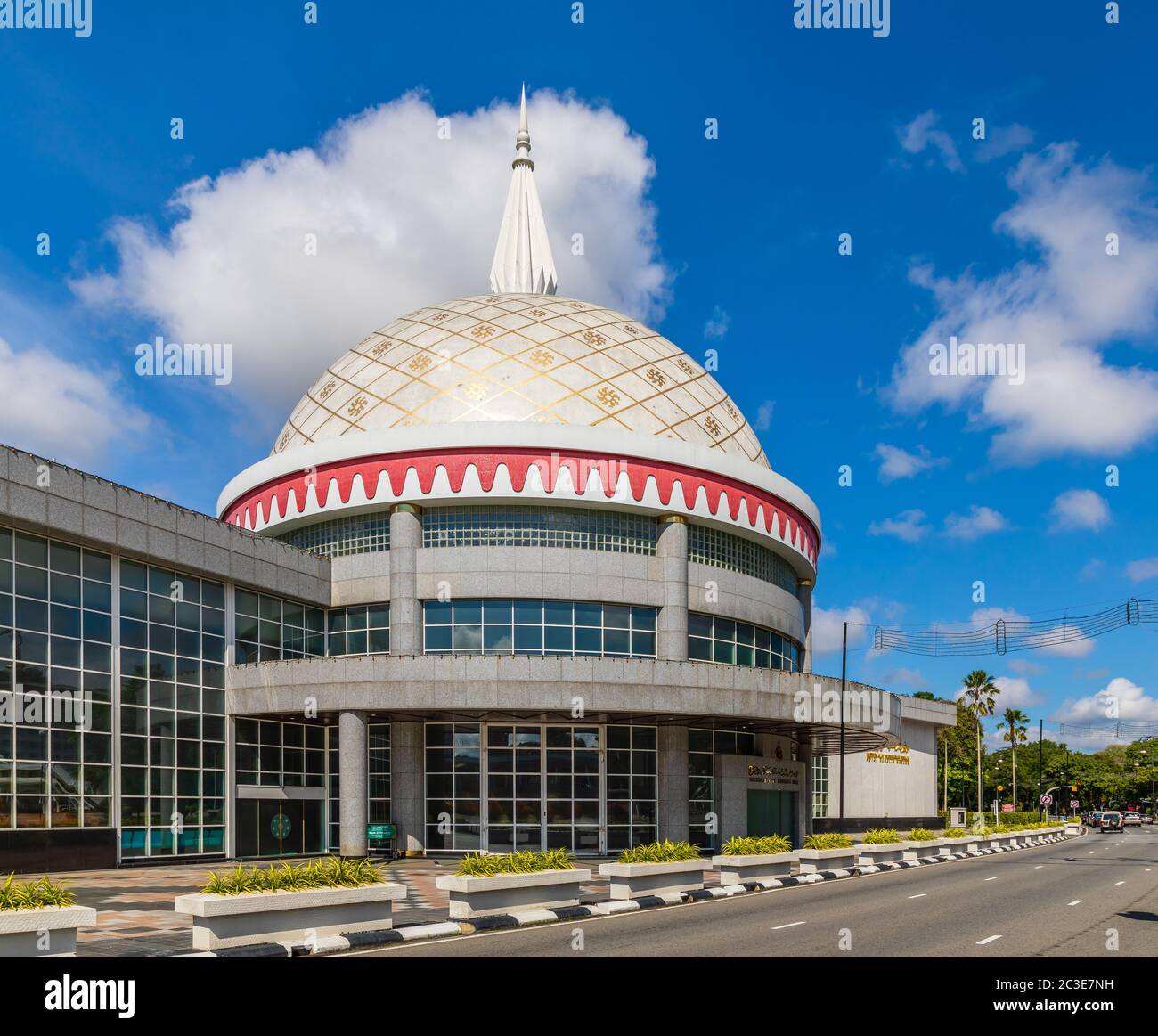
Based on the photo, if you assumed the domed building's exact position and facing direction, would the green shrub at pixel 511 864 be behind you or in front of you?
in front

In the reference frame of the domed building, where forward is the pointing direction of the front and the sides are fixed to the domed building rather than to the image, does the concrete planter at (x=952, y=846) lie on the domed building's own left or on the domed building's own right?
on the domed building's own left

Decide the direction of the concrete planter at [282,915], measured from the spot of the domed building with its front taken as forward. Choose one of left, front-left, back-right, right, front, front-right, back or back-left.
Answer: front-right

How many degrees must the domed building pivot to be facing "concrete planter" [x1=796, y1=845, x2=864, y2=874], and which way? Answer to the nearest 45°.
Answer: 0° — it already faces it

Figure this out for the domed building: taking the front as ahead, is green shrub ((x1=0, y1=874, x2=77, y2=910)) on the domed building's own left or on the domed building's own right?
on the domed building's own right

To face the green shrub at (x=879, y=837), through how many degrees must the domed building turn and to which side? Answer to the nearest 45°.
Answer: approximately 45° to its left

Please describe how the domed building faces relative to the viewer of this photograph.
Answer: facing the viewer and to the right of the viewer
